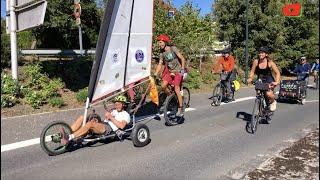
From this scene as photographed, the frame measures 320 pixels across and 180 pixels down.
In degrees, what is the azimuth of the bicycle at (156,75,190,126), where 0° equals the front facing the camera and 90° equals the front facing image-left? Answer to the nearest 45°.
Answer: approximately 45°

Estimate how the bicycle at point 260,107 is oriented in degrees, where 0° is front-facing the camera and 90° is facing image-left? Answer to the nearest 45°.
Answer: approximately 45°

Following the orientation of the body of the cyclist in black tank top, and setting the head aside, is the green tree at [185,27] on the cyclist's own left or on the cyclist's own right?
on the cyclist's own right

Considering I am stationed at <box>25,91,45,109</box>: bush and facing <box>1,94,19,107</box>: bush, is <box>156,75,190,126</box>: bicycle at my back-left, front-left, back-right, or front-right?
back-left

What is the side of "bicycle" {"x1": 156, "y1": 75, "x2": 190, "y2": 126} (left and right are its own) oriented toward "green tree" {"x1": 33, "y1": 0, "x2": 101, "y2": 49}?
right

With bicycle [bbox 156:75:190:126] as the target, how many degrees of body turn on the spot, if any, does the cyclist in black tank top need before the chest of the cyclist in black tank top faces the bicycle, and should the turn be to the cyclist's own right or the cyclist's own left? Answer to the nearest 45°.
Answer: approximately 45° to the cyclist's own right
